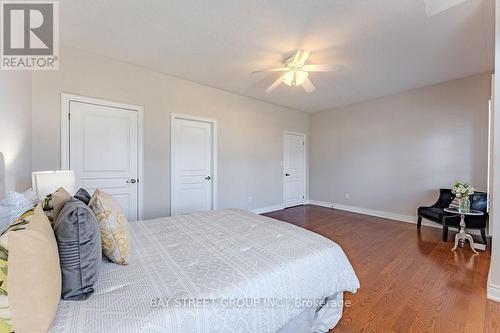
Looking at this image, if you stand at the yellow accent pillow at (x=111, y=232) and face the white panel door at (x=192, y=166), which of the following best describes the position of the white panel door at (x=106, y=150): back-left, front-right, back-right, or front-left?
front-left

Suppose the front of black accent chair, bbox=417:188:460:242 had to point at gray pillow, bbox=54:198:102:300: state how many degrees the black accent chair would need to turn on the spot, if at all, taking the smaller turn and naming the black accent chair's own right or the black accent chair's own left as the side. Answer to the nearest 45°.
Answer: approximately 45° to the black accent chair's own left

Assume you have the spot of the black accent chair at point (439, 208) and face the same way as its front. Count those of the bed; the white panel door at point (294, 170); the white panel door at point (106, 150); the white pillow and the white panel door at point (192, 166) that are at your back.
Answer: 0

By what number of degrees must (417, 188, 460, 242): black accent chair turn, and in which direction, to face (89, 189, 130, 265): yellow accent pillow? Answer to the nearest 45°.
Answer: approximately 45° to its left

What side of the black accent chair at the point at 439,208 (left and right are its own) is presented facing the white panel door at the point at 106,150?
front

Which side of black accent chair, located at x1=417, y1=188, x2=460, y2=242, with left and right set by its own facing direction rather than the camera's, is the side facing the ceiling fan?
front

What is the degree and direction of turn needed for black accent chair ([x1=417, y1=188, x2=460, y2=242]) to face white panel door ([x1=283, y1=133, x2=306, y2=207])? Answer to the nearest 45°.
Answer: approximately 45° to its right

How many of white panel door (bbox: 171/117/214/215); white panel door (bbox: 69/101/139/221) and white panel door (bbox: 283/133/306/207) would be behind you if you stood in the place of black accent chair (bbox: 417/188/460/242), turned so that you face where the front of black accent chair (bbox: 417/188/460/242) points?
0

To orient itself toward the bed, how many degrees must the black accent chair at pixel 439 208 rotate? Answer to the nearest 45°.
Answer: approximately 45° to its left

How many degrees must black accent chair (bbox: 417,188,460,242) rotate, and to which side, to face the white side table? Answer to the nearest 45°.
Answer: approximately 45° to its left

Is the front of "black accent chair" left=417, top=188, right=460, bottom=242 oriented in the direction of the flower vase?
no

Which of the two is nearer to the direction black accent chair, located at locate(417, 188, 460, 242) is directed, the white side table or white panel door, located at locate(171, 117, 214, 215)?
the white panel door

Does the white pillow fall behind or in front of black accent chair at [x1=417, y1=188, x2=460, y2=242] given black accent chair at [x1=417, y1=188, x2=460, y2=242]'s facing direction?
in front
